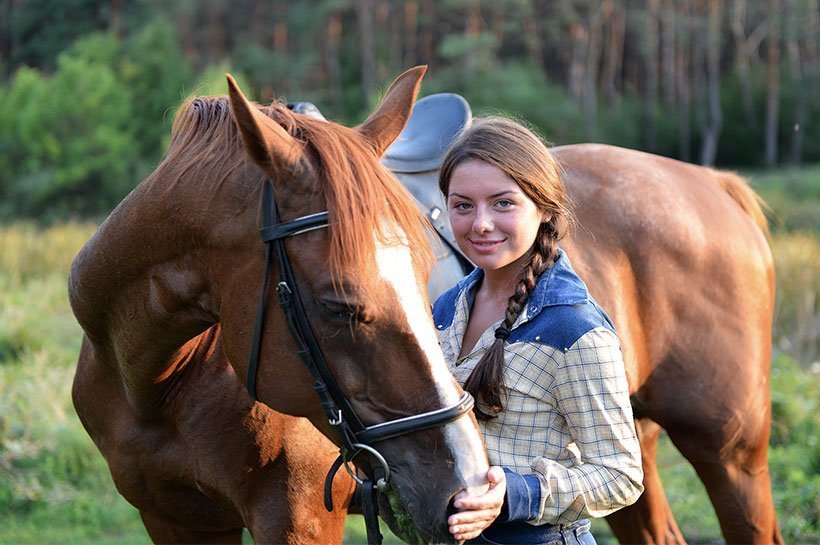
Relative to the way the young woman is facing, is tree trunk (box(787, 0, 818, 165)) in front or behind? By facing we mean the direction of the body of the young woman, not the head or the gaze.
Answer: behind

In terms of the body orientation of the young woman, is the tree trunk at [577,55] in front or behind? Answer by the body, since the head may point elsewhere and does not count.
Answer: behind

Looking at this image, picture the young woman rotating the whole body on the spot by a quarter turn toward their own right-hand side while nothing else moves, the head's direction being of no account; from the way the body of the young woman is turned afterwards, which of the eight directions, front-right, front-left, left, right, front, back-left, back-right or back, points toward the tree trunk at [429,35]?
front-right

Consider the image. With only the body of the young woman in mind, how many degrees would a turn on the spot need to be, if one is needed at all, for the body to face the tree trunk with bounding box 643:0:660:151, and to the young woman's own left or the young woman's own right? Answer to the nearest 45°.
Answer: approximately 135° to the young woman's own right

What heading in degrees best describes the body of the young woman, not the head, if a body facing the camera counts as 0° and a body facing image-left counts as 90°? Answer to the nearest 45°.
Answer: approximately 45°

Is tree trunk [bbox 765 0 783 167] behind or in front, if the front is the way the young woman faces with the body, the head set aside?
behind

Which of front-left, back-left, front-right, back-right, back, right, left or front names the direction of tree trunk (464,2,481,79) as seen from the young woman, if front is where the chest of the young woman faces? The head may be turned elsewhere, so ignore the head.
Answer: back-right
